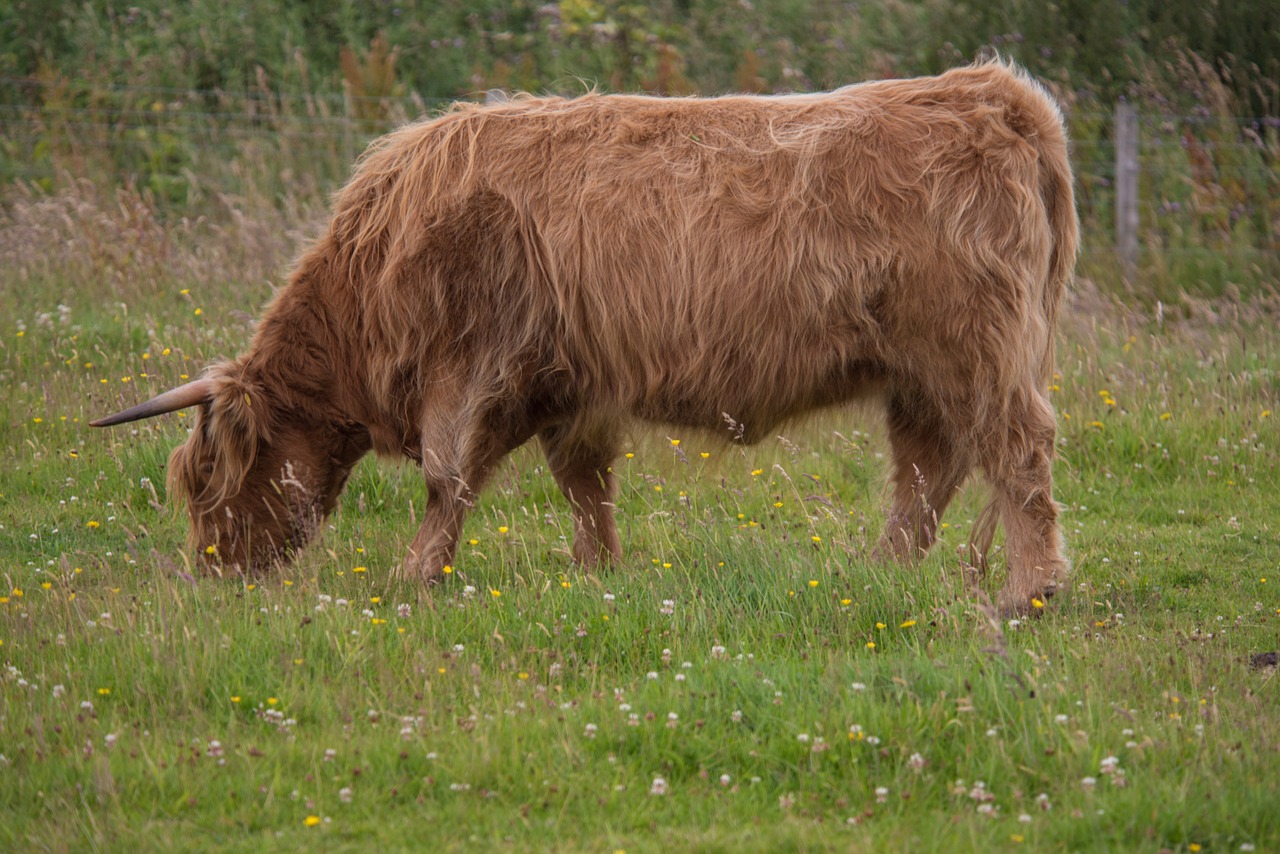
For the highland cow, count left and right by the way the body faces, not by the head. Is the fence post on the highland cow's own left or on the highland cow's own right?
on the highland cow's own right

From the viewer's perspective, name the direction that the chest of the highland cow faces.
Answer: to the viewer's left
